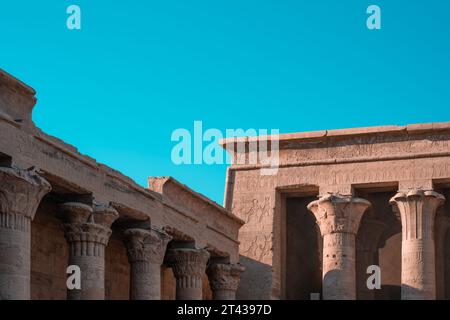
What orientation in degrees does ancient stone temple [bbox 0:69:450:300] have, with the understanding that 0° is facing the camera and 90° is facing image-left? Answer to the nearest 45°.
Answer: approximately 0°
